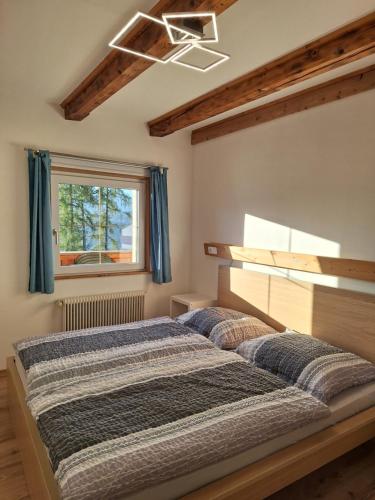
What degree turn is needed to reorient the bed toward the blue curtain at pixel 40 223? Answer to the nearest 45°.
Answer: approximately 90° to its right

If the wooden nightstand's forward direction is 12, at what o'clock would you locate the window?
The window is roughly at 1 o'clock from the wooden nightstand.

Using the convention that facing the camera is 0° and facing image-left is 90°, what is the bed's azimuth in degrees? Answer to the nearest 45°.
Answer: approximately 45°

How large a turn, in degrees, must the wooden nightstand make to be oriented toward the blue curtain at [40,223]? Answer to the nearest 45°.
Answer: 0° — it already faces it

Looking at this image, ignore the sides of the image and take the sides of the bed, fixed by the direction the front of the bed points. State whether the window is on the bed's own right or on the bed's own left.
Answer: on the bed's own right

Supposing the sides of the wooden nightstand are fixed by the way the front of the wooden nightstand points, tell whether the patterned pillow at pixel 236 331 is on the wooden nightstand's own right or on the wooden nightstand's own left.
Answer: on the wooden nightstand's own left
